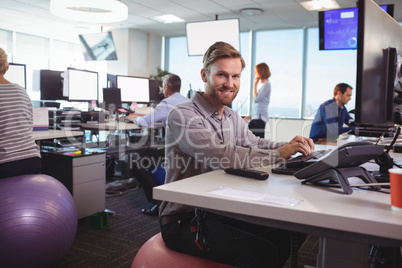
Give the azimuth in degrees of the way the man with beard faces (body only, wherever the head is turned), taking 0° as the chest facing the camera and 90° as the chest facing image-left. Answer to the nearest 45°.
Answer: approximately 315°

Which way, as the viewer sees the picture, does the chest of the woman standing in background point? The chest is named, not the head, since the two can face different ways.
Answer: to the viewer's left

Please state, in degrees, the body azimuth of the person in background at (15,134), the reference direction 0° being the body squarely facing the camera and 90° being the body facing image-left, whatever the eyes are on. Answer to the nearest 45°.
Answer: approximately 180°

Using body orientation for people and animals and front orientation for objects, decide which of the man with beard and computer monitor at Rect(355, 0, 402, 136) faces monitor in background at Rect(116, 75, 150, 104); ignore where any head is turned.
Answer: the computer monitor

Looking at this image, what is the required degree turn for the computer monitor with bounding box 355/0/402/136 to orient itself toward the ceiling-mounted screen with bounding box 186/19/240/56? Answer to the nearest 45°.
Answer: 0° — it already faces it

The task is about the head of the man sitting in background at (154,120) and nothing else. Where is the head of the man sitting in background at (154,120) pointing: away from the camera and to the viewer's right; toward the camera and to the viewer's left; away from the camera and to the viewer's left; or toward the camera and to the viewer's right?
away from the camera and to the viewer's left

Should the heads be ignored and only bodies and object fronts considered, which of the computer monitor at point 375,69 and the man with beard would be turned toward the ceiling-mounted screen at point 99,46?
the computer monitor

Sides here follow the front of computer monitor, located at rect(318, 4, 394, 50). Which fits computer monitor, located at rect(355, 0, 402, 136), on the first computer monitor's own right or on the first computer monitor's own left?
on the first computer monitor's own left

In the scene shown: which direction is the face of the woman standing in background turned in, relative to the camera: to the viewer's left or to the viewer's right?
to the viewer's left

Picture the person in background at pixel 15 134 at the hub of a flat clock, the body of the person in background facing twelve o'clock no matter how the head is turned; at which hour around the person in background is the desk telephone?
The desk telephone is roughly at 5 o'clock from the person in background.
